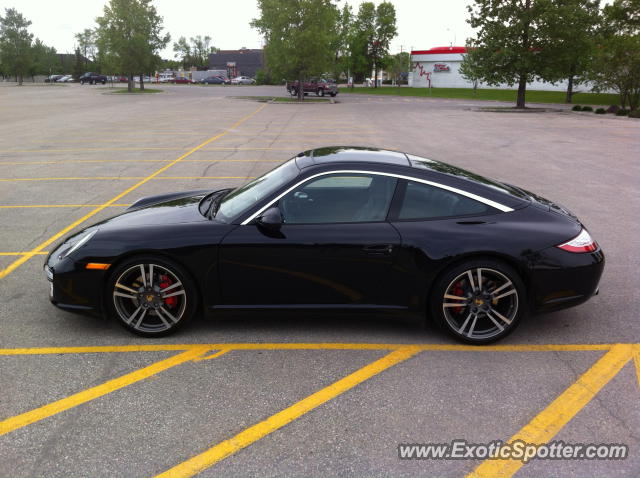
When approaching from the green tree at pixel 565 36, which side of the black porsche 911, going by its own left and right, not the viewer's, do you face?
right

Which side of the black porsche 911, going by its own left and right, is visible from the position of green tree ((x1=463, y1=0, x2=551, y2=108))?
right

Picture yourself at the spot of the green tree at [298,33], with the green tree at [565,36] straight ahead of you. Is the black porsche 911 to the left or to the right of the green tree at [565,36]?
right

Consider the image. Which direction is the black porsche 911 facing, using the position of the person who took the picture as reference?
facing to the left of the viewer

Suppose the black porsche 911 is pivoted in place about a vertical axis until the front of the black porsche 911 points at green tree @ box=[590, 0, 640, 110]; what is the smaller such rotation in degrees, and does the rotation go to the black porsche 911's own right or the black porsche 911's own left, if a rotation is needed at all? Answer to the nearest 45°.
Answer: approximately 135° to the black porsche 911's own right

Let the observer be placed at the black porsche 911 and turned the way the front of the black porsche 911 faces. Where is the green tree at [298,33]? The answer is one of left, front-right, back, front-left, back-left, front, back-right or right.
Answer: right
